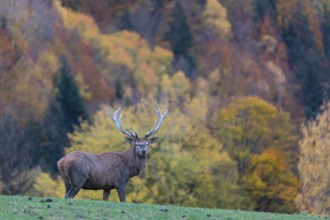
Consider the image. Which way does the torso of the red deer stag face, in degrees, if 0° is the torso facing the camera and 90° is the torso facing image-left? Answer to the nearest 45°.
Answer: approximately 270°
